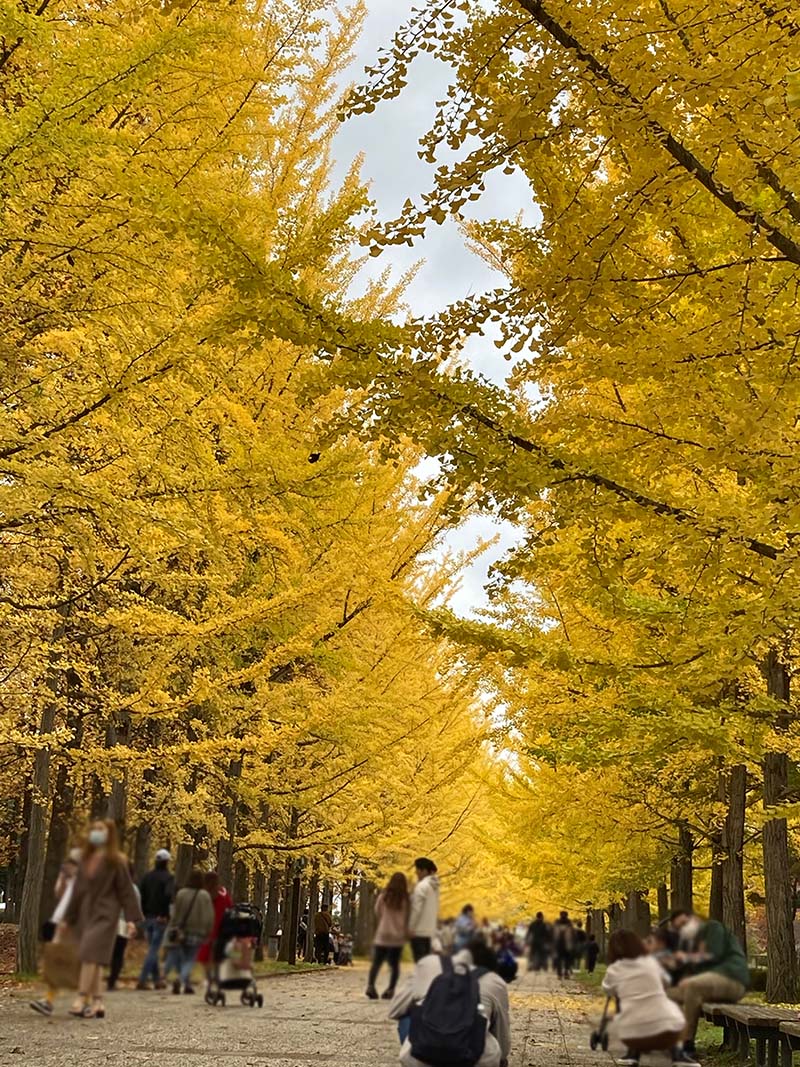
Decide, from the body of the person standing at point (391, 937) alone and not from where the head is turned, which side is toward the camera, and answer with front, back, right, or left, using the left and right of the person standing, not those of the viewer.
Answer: back

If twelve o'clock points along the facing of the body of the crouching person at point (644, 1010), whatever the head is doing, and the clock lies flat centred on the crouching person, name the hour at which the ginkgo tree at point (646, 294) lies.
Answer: The ginkgo tree is roughly at 12 o'clock from the crouching person.

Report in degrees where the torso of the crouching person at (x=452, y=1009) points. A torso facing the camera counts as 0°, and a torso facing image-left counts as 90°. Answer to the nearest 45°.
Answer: approximately 180°

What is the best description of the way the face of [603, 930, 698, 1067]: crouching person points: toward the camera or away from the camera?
away from the camera

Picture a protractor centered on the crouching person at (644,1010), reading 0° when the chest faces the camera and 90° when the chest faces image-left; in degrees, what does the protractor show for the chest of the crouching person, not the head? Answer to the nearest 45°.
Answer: approximately 180°
